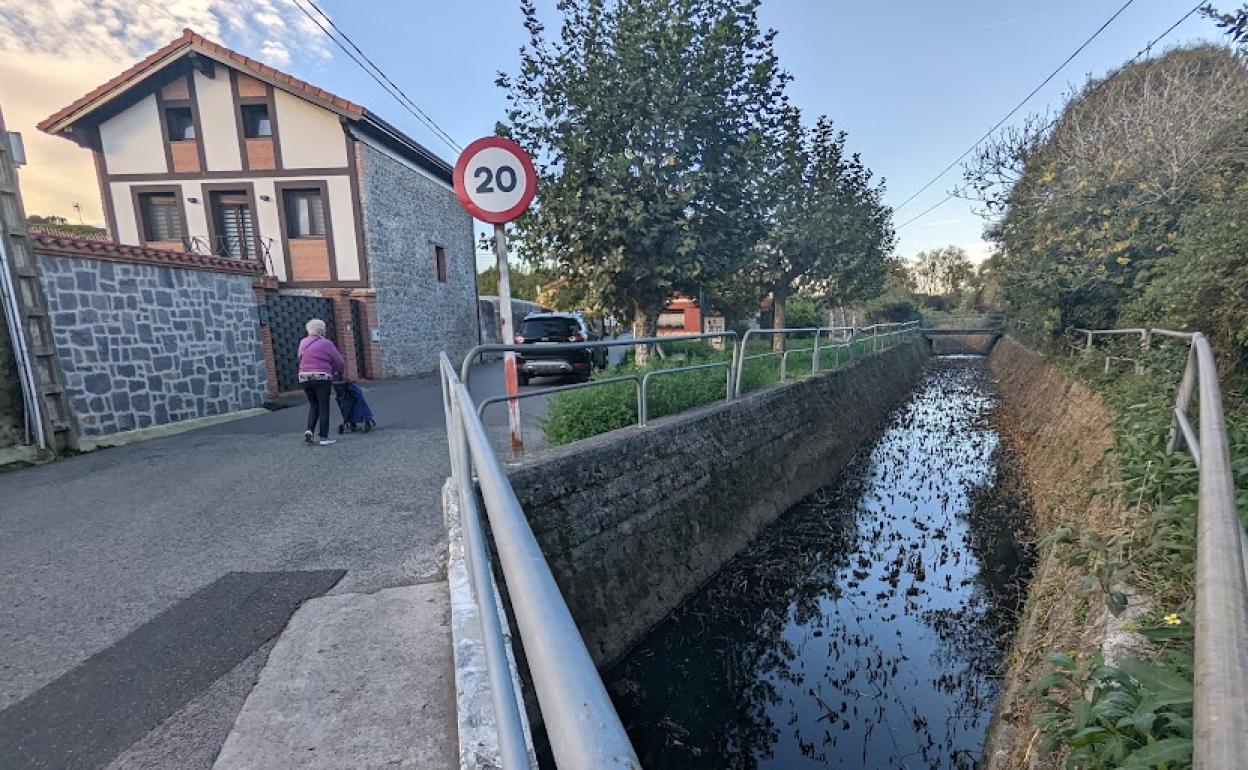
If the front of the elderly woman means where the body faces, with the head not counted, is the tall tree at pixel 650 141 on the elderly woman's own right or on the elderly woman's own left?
on the elderly woman's own right

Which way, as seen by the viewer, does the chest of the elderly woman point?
away from the camera

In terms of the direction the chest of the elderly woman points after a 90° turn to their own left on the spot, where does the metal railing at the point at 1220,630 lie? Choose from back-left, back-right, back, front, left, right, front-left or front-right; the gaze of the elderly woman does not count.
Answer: left

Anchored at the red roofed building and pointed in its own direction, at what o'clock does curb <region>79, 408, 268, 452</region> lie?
The curb is roughly at 11 o'clock from the red roofed building.

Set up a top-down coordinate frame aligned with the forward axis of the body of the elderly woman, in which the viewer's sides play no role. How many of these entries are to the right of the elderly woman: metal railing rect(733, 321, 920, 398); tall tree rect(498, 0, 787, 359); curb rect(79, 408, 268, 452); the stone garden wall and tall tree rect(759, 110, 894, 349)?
3

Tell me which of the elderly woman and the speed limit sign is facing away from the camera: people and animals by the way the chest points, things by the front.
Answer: the elderly woman

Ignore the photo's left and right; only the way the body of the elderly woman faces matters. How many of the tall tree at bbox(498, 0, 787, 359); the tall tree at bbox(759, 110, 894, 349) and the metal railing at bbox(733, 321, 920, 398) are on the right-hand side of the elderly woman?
3

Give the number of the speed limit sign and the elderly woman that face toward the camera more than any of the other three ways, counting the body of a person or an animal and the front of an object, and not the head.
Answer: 1

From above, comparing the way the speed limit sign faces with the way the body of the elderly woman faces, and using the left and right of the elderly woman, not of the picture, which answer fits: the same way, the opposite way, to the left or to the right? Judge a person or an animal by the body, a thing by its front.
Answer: the opposite way

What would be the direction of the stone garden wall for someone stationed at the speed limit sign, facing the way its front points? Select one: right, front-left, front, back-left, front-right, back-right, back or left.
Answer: back-right

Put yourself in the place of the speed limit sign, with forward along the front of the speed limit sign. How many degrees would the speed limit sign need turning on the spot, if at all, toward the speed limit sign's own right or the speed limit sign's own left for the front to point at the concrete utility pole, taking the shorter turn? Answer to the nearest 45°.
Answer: approximately 135° to the speed limit sign's own right

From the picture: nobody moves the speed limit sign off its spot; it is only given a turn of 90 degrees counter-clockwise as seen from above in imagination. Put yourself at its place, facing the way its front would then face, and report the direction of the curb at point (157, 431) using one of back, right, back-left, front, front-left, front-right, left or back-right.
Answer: back-left

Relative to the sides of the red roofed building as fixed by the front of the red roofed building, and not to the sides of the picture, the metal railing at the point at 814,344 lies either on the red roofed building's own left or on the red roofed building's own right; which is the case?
on the red roofed building's own left

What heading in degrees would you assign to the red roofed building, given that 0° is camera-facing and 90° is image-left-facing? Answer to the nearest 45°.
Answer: approximately 45°
